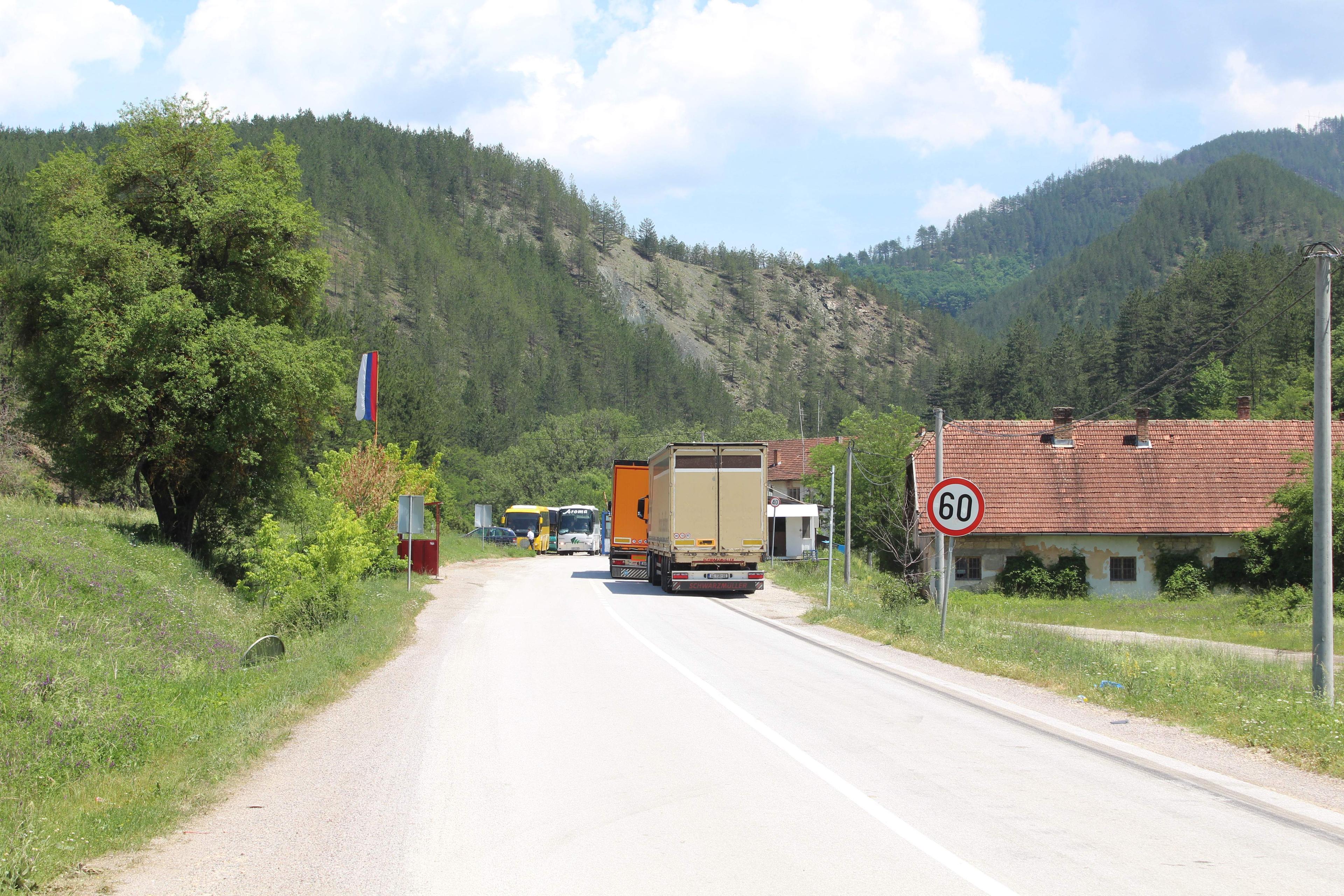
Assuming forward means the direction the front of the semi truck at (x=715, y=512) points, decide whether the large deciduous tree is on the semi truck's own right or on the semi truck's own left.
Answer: on the semi truck's own left

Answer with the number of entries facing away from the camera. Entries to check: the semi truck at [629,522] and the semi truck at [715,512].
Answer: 2

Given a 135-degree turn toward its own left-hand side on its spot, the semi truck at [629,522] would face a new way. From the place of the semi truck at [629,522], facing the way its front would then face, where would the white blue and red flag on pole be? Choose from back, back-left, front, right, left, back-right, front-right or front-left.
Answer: front-right

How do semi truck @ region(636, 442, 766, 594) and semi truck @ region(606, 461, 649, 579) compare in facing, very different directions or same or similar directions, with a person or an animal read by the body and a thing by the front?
same or similar directions

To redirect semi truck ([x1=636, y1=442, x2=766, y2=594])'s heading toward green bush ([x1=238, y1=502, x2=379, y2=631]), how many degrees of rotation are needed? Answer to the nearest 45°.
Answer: approximately 135° to its left

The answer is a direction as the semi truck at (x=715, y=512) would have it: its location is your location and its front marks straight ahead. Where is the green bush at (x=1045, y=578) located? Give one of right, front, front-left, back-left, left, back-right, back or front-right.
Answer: front-right

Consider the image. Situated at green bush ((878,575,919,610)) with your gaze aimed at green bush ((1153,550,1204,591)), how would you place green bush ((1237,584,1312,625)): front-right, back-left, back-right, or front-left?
front-right

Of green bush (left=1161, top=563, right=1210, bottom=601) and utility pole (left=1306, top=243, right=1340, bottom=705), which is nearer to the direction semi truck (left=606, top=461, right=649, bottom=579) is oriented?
the green bush

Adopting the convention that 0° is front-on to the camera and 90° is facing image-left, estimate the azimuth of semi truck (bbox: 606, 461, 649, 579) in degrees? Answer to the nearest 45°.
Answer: approximately 180°

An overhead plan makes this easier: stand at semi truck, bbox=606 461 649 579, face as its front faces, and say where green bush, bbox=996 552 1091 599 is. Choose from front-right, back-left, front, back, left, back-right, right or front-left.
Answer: right

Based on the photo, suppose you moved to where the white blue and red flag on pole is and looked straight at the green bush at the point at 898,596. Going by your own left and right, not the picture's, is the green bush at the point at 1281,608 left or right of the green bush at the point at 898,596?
left

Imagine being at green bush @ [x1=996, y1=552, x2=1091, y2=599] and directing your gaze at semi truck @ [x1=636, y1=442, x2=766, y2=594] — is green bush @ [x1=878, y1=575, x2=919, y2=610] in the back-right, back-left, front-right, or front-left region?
front-left

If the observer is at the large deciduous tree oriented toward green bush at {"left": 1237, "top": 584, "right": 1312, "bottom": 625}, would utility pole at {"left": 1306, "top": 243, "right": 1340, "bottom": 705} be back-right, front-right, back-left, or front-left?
front-right

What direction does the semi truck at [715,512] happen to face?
away from the camera

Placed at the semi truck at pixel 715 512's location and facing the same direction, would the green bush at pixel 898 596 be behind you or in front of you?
behind

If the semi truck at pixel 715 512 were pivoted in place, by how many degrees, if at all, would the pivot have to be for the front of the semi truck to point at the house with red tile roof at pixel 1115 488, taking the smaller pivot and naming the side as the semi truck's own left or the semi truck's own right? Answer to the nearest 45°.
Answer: approximately 45° to the semi truck's own right
